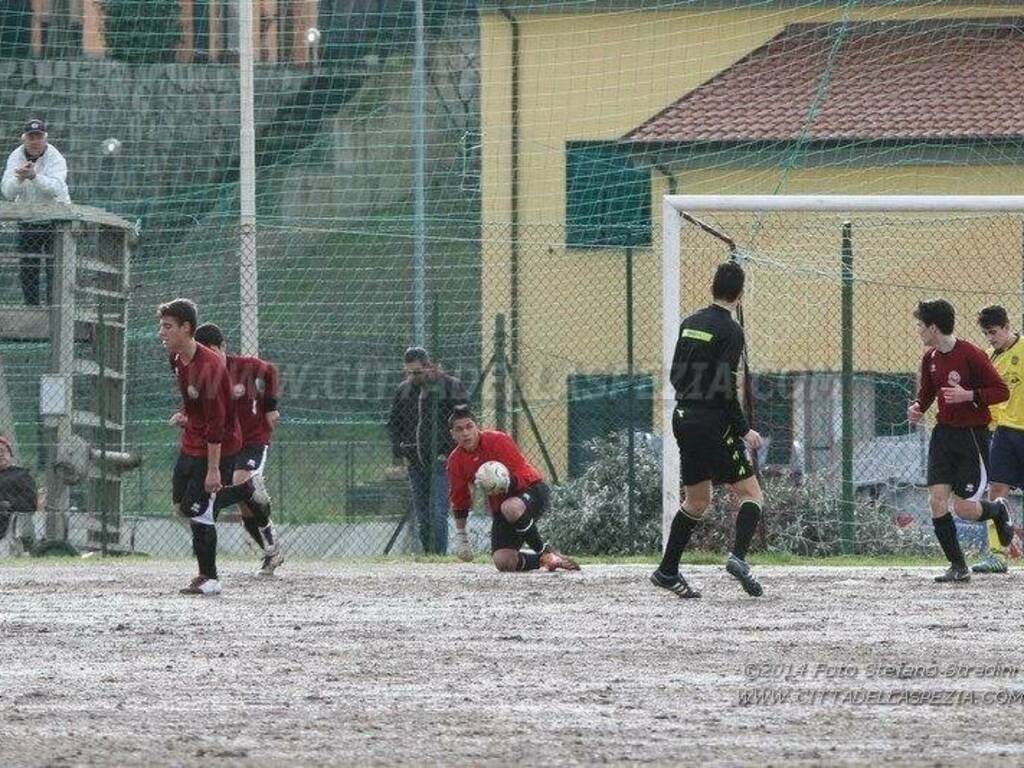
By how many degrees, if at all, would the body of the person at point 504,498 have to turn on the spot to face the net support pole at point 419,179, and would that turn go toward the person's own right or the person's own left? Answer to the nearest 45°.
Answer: approximately 135° to the person's own right

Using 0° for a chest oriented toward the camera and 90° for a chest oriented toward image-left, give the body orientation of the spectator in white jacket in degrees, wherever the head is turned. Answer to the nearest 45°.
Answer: approximately 0°

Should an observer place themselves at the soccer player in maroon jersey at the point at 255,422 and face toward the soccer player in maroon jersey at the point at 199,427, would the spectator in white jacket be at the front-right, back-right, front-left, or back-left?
back-right

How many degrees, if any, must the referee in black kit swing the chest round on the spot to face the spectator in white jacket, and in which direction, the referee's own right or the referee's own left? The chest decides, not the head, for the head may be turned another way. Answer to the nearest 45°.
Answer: approximately 90° to the referee's own left

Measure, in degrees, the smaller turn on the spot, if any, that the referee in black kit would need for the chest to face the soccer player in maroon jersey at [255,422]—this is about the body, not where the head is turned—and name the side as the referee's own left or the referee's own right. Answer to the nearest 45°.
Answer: approximately 90° to the referee's own left

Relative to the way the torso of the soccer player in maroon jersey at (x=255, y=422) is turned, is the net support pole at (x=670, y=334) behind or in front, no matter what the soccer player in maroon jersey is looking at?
behind

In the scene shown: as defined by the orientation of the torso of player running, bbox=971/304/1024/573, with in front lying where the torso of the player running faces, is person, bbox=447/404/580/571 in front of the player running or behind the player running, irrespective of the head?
in front

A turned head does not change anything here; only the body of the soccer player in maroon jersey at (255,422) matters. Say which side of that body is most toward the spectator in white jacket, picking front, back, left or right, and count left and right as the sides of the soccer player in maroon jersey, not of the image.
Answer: right

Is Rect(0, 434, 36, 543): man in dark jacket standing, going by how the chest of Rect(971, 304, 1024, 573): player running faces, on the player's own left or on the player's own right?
on the player's own right

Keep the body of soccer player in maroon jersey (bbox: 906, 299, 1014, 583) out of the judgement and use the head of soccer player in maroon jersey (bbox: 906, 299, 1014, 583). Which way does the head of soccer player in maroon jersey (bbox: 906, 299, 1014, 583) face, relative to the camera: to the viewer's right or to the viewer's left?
to the viewer's left

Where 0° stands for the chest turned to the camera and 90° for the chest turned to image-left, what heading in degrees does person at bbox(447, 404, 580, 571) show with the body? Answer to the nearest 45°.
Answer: approximately 45°

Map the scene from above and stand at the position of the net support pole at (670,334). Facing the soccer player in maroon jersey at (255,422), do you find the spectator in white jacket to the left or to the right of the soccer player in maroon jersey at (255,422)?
right

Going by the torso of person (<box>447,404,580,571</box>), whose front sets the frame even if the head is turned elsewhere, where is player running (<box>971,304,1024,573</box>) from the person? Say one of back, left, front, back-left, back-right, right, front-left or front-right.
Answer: back-left
